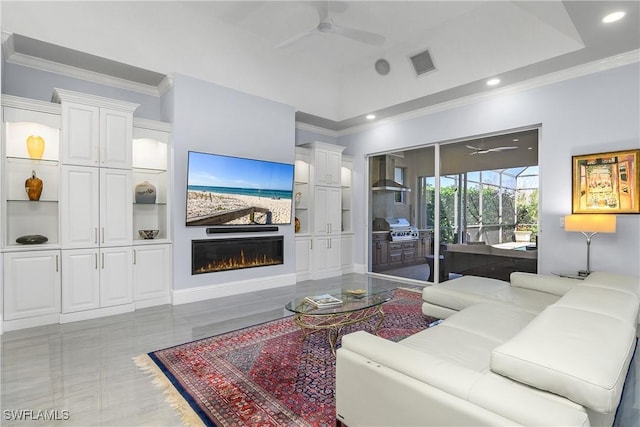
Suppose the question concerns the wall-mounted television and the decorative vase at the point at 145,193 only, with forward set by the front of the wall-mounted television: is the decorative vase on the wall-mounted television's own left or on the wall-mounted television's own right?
on the wall-mounted television's own right

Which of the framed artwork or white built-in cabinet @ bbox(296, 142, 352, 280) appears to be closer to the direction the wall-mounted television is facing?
the framed artwork

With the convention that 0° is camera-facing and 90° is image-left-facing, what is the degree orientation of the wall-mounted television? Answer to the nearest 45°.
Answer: approximately 315°

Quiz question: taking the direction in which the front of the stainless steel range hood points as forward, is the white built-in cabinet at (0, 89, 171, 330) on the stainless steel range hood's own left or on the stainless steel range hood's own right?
on the stainless steel range hood's own right

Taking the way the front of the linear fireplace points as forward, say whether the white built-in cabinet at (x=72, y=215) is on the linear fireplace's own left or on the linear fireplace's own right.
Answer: on the linear fireplace's own right

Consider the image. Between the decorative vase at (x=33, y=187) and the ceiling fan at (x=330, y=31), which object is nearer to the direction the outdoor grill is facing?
the ceiling fan

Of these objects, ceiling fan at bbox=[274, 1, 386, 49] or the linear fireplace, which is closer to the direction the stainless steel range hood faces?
the ceiling fan

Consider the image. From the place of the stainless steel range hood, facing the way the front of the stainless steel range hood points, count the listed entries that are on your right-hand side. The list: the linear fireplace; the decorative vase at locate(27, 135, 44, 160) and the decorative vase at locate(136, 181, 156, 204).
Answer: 3

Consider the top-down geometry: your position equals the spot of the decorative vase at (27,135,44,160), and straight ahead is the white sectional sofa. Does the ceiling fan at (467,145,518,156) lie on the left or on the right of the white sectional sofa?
left

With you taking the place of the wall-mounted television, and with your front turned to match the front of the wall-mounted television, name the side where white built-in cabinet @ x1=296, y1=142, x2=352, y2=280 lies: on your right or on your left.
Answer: on your left

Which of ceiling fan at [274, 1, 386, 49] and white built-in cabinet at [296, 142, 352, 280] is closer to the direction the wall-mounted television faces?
the ceiling fan
